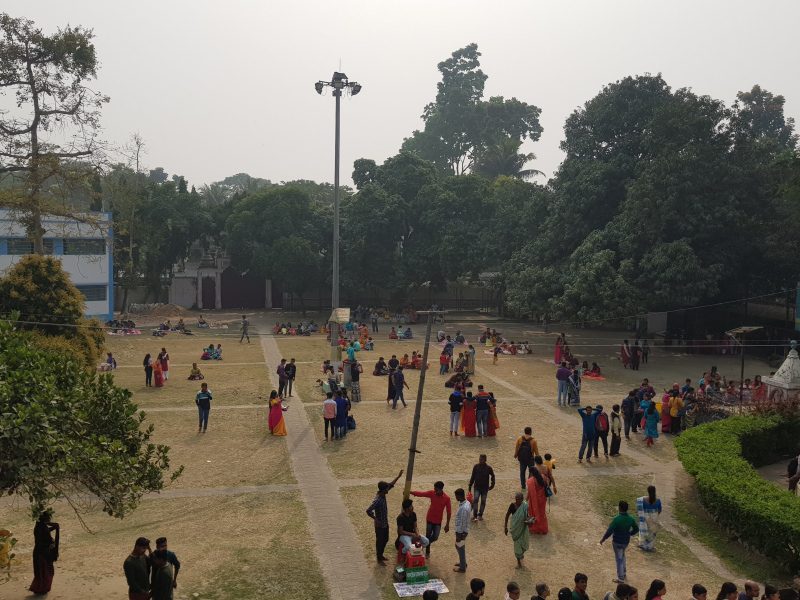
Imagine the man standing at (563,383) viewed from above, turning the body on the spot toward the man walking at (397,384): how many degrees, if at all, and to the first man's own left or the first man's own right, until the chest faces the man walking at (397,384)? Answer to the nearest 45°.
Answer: approximately 90° to the first man's own left

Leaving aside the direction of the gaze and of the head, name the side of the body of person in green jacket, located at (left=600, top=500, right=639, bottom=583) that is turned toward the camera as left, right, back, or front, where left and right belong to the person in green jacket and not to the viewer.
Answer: back

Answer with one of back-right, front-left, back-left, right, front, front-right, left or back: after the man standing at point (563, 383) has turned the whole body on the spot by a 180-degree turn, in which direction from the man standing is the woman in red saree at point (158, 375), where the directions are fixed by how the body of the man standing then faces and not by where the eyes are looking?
right

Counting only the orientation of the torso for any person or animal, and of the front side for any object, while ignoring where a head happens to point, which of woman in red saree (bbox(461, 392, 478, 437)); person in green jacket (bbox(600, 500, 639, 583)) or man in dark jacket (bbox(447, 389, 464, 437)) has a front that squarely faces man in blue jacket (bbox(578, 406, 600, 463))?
the person in green jacket

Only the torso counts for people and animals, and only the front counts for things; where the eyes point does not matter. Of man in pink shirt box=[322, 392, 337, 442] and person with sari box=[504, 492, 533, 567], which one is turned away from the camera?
the man in pink shirt

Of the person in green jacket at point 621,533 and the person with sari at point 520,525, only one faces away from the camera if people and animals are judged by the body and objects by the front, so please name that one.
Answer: the person in green jacket

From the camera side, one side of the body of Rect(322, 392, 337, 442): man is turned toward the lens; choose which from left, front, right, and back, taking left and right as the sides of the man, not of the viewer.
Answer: back

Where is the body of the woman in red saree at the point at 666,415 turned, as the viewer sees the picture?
away from the camera

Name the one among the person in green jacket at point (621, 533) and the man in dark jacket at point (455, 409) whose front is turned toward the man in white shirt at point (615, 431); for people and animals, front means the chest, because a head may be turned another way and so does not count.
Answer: the person in green jacket

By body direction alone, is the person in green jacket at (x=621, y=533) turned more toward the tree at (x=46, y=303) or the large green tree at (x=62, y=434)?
the tree at (x=46, y=303)

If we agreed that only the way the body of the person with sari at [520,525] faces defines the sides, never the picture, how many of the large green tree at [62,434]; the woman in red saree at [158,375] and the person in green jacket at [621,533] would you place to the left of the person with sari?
1

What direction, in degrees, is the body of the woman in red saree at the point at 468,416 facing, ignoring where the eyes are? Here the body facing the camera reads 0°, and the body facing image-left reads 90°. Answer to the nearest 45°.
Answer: approximately 180°

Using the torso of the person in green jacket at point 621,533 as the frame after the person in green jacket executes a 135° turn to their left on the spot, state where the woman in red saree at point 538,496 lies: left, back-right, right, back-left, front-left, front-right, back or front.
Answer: right
